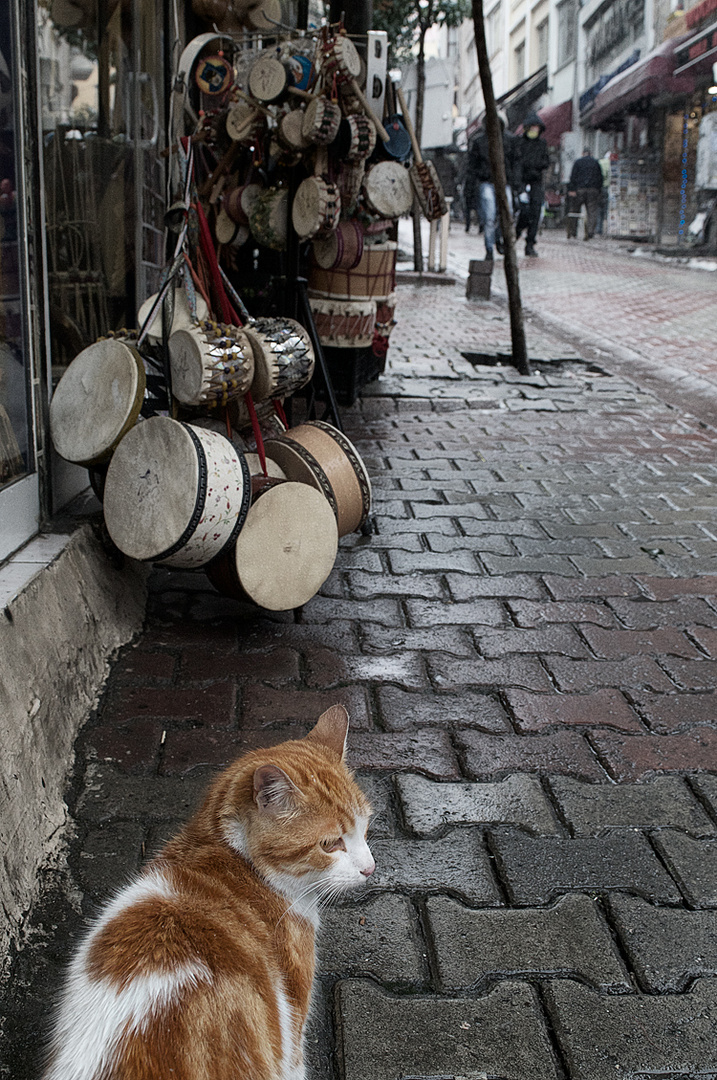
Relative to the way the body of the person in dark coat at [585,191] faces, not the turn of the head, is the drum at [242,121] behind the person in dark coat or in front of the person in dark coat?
behind

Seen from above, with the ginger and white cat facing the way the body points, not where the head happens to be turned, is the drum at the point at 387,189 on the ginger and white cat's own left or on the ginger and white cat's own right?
on the ginger and white cat's own left

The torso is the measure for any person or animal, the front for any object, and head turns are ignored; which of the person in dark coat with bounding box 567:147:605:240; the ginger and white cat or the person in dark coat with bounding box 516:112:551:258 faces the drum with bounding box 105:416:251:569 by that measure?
the person in dark coat with bounding box 516:112:551:258

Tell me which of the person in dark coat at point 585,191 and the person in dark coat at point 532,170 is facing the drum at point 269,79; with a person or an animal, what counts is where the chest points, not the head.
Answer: the person in dark coat at point 532,170

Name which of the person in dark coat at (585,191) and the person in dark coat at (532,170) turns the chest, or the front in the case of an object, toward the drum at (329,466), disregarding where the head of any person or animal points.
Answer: the person in dark coat at (532,170)

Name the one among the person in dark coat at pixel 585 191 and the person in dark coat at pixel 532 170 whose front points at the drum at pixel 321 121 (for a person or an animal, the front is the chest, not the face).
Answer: the person in dark coat at pixel 532 170

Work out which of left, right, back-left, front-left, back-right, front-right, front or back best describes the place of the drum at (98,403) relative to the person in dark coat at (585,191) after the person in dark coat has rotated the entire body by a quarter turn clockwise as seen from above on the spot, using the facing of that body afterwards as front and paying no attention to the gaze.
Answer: right

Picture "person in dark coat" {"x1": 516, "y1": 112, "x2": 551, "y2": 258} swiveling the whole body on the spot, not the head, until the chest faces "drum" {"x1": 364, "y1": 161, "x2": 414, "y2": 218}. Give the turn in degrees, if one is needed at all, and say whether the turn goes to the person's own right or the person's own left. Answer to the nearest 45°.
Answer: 0° — they already face it

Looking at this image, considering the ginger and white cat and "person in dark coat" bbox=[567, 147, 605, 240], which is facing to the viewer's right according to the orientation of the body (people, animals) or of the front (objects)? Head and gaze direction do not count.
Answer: the ginger and white cat

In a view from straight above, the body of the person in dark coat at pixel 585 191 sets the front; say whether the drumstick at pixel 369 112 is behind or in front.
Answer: behind

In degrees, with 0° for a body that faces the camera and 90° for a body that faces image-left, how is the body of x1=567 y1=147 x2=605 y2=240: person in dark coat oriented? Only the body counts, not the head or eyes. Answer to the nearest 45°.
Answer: approximately 180°
